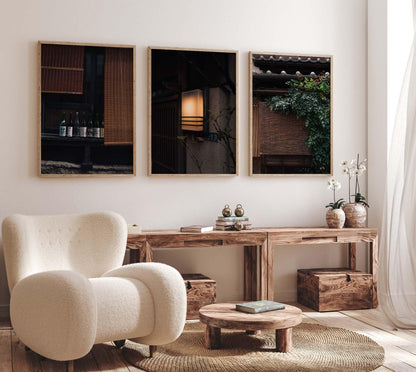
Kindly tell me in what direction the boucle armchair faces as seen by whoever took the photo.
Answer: facing the viewer and to the right of the viewer

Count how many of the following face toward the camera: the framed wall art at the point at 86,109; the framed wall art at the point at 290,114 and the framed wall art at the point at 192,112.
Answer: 3

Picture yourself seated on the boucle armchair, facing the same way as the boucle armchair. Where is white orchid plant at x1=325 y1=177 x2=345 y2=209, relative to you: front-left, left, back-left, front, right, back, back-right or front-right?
left

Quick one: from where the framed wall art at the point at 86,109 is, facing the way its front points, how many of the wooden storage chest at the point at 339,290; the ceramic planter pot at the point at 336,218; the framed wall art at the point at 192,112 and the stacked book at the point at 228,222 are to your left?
4

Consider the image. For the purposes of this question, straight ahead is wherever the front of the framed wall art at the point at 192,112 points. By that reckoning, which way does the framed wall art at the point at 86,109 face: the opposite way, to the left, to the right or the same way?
the same way

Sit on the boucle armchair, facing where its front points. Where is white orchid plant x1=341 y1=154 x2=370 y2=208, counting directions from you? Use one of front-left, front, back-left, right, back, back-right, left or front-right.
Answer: left

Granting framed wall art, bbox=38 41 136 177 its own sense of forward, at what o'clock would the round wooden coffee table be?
The round wooden coffee table is roughly at 11 o'clock from the framed wall art.

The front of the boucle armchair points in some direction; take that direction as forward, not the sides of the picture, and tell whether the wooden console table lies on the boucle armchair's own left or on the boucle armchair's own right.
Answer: on the boucle armchair's own left

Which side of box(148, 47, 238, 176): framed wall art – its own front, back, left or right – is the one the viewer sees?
front

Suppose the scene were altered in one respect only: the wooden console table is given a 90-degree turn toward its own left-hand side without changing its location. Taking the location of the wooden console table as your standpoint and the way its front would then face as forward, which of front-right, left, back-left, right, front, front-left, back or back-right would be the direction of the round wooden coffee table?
right

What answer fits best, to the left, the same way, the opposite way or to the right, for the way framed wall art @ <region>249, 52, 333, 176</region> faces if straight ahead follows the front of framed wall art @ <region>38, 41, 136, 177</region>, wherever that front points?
the same way

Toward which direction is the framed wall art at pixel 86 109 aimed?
toward the camera

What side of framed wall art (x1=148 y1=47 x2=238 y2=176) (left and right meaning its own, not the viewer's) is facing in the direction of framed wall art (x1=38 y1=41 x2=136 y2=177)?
right

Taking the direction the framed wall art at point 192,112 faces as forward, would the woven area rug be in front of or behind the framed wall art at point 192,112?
in front
